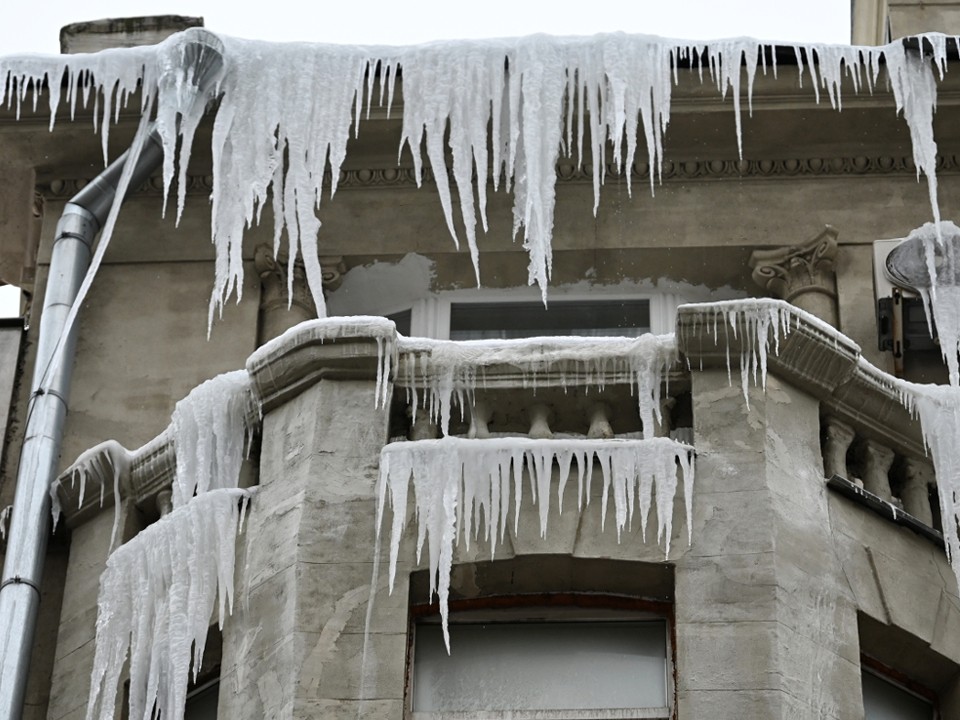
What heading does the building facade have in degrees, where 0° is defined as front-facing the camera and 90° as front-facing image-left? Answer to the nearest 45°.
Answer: approximately 0°
